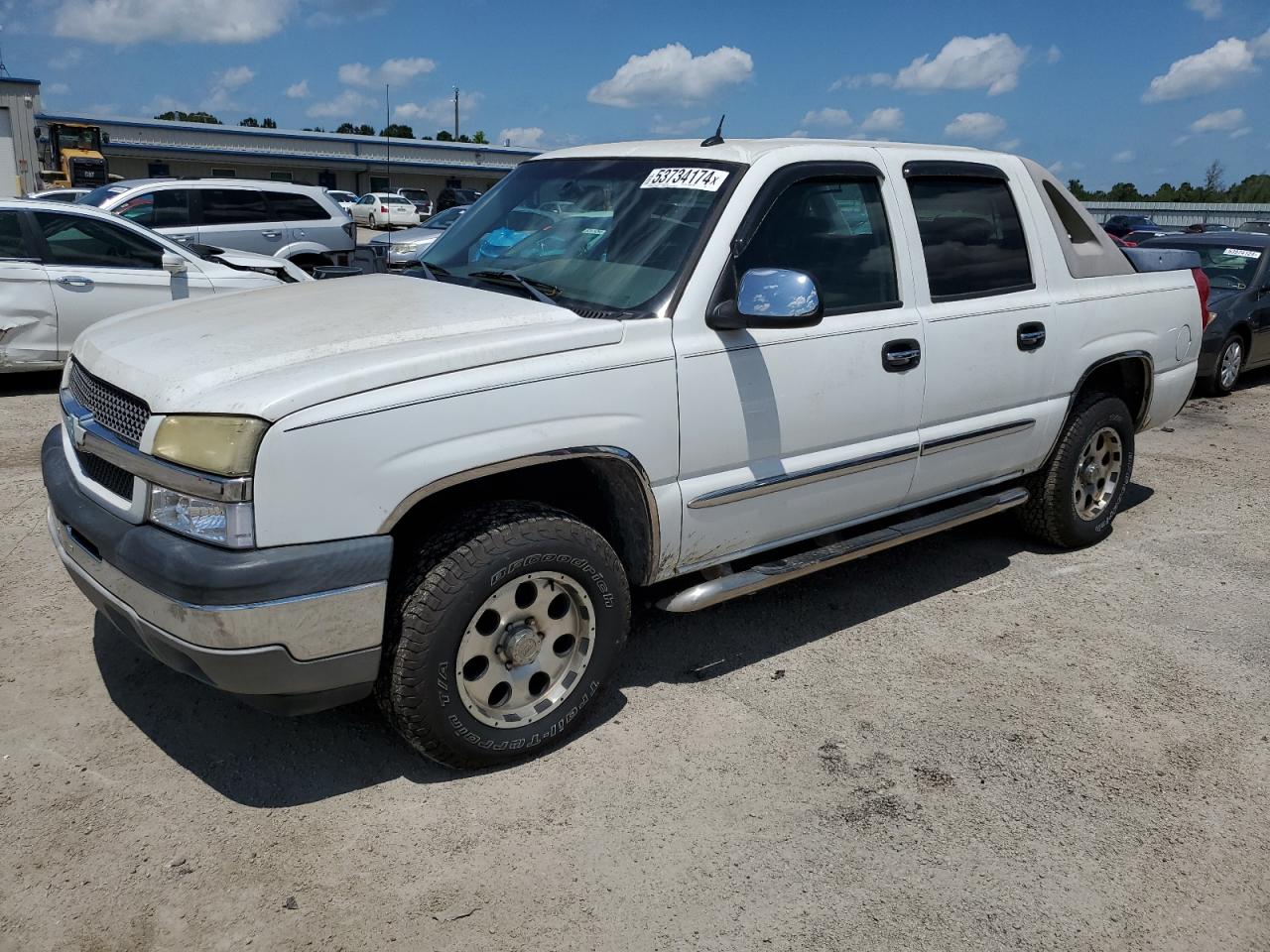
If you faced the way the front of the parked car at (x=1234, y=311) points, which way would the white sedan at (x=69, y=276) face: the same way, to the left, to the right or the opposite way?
the opposite way

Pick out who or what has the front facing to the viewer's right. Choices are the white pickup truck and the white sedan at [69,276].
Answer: the white sedan

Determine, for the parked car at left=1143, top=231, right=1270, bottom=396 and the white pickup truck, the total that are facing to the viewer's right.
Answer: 0

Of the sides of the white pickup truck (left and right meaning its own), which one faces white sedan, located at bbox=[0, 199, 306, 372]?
right

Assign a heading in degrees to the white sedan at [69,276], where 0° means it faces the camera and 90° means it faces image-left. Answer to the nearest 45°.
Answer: approximately 270°

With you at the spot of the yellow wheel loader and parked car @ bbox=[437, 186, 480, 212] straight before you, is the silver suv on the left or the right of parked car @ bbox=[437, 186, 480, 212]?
right

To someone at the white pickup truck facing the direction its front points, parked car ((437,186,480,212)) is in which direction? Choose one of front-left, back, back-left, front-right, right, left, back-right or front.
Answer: back-right

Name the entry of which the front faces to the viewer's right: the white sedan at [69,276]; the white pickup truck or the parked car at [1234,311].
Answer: the white sedan

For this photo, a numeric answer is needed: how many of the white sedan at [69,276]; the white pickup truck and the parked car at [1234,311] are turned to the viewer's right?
1

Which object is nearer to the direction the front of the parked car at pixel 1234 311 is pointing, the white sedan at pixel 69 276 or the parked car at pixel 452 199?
the white sedan

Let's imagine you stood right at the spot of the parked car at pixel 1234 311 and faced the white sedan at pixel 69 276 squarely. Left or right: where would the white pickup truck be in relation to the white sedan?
left

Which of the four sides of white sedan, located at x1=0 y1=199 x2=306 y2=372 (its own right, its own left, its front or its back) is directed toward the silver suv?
left

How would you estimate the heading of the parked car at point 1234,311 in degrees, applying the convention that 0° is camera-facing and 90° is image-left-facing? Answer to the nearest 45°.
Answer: approximately 45°
